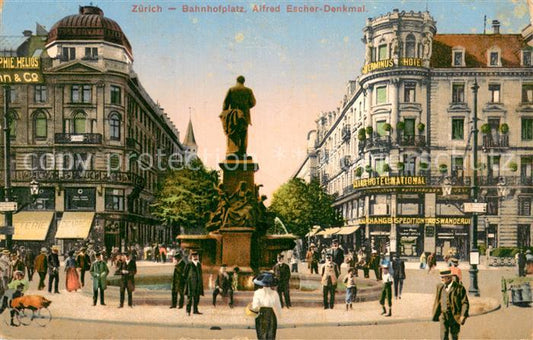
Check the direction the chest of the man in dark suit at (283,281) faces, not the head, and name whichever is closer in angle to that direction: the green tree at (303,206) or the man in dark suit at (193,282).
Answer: the man in dark suit

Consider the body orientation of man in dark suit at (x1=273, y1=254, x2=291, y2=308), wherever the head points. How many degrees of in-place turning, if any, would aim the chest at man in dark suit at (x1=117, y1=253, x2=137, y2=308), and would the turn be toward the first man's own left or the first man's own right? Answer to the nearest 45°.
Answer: approximately 90° to the first man's own right

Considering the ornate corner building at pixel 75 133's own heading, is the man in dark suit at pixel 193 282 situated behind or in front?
in front
